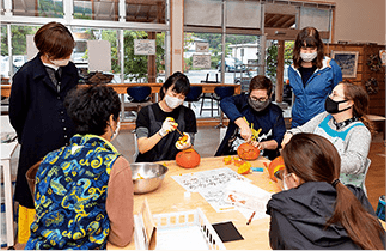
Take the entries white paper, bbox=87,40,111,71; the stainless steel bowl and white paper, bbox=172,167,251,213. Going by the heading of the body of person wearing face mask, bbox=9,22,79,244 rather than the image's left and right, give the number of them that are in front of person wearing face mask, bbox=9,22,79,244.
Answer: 2

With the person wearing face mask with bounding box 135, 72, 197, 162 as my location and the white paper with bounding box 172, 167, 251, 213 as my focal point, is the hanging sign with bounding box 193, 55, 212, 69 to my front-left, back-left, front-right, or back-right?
back-left

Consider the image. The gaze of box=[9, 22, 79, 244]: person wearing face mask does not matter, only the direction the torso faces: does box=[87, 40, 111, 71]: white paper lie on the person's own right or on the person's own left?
on the person's own left

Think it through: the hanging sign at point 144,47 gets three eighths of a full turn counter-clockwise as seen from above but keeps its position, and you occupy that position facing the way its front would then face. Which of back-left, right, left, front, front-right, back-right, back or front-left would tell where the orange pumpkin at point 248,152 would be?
back-right

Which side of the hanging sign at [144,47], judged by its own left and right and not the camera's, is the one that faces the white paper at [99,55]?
right

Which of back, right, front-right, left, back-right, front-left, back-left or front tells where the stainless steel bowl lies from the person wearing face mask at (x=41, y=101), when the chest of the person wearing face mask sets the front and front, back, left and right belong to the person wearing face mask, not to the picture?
front

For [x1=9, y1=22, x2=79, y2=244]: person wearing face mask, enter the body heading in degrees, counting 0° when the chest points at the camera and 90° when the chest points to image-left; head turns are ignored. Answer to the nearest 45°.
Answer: approximately 315°

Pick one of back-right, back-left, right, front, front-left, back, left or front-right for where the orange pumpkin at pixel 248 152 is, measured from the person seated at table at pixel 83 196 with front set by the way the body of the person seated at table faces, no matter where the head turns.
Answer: front

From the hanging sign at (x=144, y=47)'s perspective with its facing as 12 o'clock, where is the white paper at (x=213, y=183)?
The white paper is roughly at 12 o'clock from the hanging sign.

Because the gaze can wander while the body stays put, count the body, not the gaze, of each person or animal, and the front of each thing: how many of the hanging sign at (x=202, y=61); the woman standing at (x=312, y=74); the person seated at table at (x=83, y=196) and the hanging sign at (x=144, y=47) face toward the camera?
3

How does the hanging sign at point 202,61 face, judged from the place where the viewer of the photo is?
facing the viewer

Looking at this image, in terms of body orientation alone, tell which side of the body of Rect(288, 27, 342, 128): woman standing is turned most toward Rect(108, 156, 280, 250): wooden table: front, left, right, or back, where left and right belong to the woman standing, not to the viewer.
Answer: front

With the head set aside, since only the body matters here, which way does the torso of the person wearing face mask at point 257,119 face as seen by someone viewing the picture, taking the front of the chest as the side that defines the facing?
toward the camera
